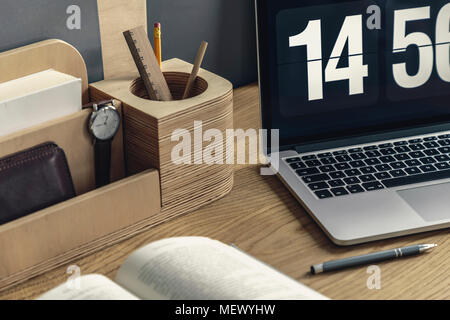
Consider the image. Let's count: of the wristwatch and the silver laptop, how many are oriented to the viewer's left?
0

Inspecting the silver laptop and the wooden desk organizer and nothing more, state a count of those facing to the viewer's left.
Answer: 0

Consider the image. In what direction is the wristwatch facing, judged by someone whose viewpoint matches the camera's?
facing the viewer and to the right of the viewer
